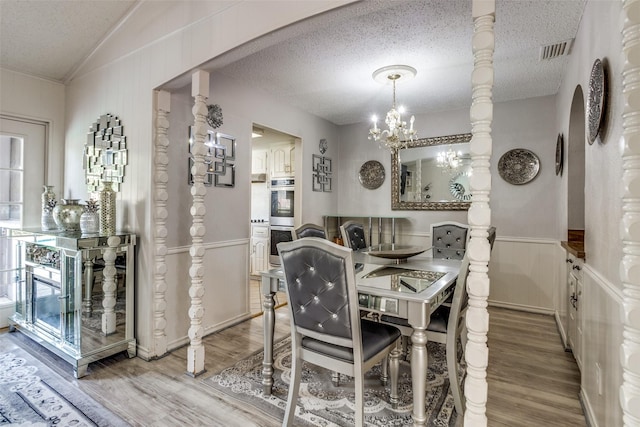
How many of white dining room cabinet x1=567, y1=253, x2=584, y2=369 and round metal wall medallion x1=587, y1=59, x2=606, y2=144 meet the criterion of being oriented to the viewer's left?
2

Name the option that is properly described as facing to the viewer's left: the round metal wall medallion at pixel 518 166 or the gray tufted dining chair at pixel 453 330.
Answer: the gray tufted dining chair

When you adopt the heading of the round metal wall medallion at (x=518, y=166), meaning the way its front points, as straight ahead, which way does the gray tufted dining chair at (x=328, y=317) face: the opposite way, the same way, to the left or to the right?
the opposite way

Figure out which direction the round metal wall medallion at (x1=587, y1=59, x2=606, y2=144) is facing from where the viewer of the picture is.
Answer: facing to the left of the viewer

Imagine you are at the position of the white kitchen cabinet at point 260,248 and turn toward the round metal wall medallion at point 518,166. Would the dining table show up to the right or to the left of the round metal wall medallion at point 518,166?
right

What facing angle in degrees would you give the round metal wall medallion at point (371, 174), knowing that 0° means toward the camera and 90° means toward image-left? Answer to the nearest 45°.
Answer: approximately 0°

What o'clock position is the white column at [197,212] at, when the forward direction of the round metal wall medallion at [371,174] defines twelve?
The white column is roughly at 1 o'clock from the round metal wall medallion.

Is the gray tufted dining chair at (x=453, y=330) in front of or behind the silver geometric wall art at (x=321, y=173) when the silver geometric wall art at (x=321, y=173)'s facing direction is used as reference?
in front

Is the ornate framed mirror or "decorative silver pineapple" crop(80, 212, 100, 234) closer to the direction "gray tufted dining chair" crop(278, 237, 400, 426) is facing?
the ornate framed mirror

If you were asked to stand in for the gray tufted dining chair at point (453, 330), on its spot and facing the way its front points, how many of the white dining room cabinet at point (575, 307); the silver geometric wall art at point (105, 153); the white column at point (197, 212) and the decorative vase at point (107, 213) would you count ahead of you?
3

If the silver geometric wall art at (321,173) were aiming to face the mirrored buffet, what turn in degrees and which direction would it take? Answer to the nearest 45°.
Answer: approximately 90° to its right

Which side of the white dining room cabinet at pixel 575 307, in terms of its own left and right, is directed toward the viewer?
left

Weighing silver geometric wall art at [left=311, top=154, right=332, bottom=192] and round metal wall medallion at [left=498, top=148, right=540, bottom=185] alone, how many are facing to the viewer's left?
0

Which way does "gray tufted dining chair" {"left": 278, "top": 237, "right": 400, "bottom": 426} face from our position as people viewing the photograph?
facing away from the viewer and to the right of the viewer

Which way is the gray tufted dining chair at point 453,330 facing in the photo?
to the viewer's left

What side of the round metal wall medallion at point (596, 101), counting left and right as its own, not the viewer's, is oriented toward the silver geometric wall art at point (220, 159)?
front
